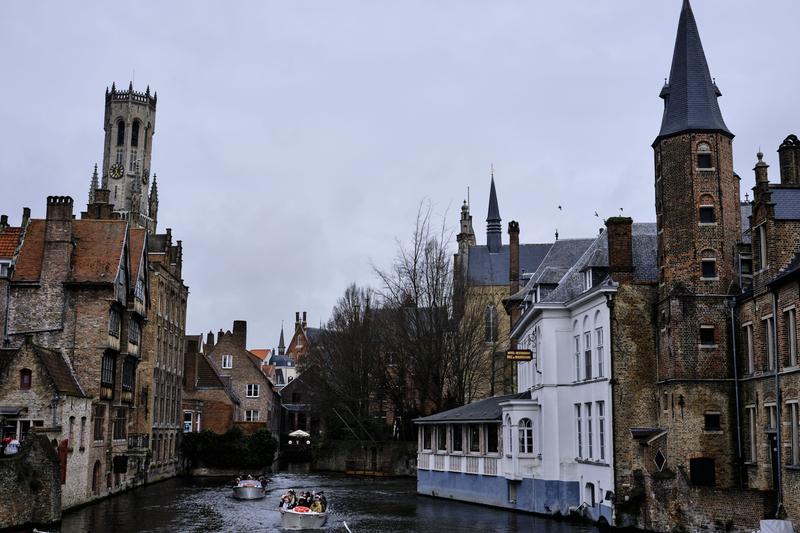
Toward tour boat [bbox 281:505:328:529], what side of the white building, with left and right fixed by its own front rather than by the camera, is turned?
front

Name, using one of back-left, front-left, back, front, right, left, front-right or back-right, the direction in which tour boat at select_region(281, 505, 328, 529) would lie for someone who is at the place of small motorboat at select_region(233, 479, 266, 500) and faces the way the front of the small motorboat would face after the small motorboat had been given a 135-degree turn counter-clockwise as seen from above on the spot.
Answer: back-right

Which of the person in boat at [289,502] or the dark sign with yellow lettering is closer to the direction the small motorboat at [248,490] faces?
the person in boat

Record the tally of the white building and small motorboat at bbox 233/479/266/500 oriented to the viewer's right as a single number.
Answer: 0

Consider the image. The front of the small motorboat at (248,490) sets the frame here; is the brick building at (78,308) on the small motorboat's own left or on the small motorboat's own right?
on the small motorboat's own right

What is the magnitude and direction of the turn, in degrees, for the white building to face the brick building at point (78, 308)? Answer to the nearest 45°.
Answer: approximately 45° to its right

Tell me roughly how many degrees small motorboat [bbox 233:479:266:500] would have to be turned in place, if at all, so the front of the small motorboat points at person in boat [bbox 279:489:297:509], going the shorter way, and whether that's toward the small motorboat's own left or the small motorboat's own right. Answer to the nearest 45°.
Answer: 0° — it already faces them

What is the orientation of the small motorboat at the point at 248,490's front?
toward the camera

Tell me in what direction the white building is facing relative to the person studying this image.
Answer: facing the viewer and to the left of the viewer

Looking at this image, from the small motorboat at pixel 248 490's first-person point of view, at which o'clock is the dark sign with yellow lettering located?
The dark sign with yellow lettering is roughly at 10 o'clock from the small motorboat.

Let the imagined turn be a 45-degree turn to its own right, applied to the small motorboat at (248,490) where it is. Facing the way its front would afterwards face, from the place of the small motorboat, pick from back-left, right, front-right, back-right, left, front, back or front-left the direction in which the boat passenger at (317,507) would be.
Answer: front-left
